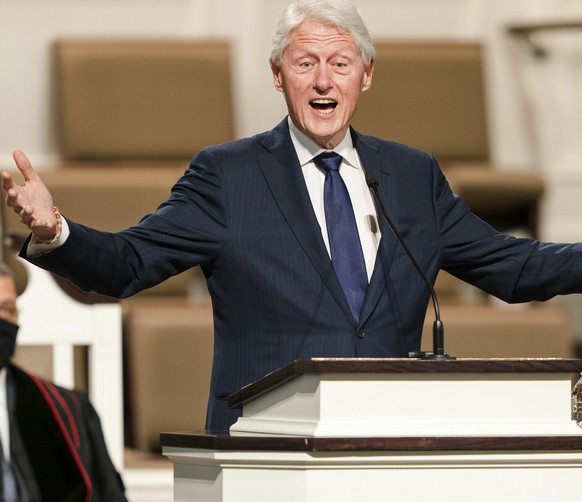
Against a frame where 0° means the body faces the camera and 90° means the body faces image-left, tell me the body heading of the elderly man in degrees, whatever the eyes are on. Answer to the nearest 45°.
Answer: approximately 0°

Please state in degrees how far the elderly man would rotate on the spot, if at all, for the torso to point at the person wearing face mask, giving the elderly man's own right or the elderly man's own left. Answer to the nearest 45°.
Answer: approximately 135° to the elderly man's own right

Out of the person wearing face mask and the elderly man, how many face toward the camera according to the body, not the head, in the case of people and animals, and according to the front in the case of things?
2

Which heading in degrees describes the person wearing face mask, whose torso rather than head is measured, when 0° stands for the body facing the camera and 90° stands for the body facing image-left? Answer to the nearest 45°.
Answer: approximately 0°
